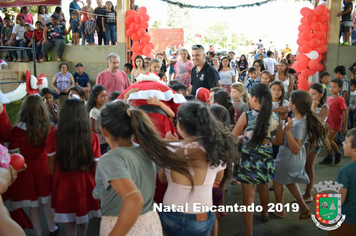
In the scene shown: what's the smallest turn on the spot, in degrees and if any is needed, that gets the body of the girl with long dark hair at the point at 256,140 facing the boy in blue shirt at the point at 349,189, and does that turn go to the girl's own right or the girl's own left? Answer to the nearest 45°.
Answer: approximately 135° to the girl's own right

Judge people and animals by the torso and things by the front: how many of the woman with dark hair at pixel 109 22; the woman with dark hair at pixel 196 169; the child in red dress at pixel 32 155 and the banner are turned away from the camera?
2

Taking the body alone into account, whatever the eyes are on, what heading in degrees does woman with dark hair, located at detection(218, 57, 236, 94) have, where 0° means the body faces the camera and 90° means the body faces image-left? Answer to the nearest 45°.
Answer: approximately 0°

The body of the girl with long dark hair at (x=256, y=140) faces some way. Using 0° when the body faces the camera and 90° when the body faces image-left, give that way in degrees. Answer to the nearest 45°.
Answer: approximately 180°

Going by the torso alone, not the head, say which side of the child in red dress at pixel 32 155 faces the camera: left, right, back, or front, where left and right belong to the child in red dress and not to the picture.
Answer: back

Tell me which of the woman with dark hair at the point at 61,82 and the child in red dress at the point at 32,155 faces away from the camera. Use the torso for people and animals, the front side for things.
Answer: the child in red dress

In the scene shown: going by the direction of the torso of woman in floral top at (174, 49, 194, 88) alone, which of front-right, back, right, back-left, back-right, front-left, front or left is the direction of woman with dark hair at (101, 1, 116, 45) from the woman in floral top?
back-right

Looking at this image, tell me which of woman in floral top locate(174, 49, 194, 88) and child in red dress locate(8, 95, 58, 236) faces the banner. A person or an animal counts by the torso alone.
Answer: the child in red dress

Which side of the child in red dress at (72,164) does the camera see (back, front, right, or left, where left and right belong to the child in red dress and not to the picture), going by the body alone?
back

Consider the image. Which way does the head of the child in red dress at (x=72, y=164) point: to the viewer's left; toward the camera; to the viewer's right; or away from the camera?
away from the camera

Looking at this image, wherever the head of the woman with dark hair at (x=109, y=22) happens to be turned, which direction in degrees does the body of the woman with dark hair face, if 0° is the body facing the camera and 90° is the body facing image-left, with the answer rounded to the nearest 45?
approximately 0°
